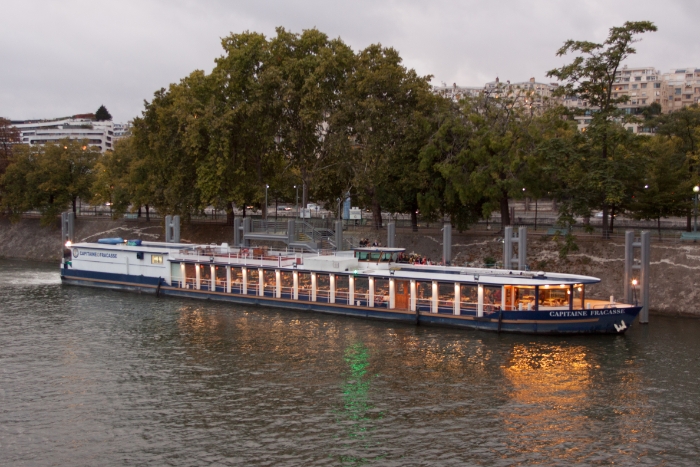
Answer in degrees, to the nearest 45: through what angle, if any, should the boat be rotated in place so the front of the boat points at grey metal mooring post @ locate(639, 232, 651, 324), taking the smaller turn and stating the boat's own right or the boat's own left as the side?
approximately 45° to the boat's own left

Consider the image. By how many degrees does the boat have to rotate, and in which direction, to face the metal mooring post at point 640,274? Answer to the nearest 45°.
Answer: approximately 45° to its left

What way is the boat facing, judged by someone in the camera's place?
facing the viewer and to the right of the viewer
